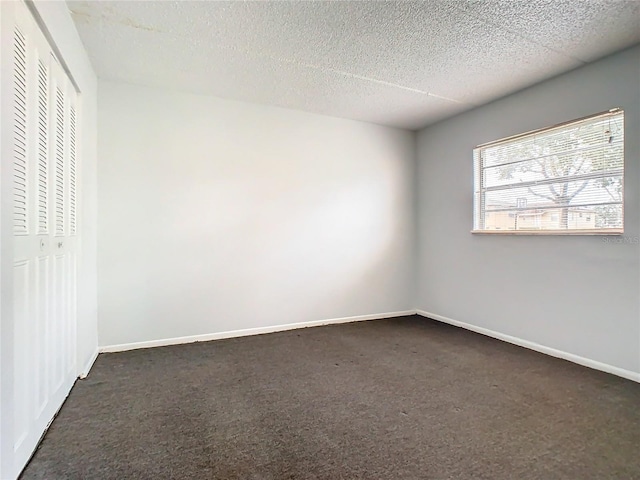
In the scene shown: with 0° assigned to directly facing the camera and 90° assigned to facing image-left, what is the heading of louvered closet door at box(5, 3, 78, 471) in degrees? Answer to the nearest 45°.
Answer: approximately 270°

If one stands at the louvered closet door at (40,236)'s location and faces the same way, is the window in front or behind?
in front
